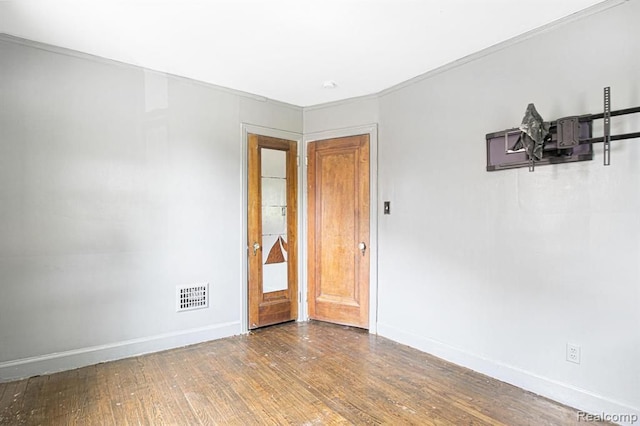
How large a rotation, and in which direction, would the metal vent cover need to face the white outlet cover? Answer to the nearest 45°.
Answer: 0° — it already faces it

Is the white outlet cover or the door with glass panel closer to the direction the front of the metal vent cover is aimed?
the white outlet cover

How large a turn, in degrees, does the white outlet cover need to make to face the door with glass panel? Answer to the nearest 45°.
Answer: approximately 45° to its right

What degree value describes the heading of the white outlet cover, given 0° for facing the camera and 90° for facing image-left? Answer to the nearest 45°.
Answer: approximately 45°

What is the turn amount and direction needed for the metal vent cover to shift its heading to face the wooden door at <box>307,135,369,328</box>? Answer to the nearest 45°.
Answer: approximately 45° to its left

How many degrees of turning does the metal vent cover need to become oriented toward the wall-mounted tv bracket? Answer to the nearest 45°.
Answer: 0° — it already faces it

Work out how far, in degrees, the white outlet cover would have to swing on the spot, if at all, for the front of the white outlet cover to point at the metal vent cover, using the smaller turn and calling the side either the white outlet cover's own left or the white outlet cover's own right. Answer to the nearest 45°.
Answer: approximately 45° to the white outlet cover's own right

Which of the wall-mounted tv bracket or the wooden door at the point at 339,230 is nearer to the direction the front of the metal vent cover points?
the wall-mounted tv bracket

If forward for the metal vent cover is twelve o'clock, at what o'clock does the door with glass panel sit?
The door with glass panel is roughly at 10 o'clock from the metal vent cover.

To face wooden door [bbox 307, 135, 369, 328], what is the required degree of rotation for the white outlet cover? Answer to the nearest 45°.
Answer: approximately 45° to its right
